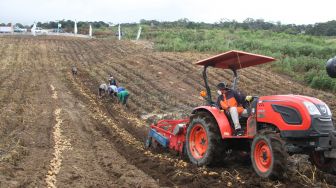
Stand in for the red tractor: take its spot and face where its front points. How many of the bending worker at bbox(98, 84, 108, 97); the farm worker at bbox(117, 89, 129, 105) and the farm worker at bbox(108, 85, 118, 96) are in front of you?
0

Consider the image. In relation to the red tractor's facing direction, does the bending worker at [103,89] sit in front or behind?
behind

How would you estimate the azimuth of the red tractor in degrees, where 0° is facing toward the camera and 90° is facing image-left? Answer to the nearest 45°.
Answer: approximately 315°

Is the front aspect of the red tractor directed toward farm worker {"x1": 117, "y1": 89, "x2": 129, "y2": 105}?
no

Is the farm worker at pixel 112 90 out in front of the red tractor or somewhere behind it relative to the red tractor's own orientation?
behind
